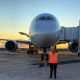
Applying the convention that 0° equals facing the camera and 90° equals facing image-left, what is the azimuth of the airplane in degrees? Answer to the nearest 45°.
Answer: approximately 0°
